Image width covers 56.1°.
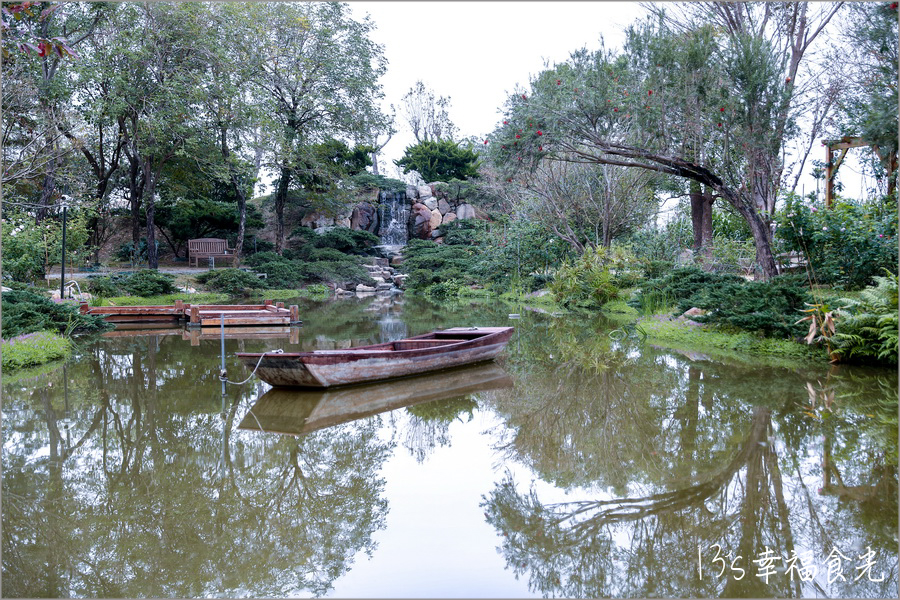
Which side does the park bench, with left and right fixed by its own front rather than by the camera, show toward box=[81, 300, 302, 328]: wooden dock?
front

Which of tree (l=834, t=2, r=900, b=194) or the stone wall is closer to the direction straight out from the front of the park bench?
the tree

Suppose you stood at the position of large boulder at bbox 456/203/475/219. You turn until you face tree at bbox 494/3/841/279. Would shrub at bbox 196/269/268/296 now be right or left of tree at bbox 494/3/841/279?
right

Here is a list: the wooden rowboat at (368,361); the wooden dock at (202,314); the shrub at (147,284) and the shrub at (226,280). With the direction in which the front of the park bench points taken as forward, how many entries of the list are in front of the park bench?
4

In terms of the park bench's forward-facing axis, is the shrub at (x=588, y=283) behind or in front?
in front

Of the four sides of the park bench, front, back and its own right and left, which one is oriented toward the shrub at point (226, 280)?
front

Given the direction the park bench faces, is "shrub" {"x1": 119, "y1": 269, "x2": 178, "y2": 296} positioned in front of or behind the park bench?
in front

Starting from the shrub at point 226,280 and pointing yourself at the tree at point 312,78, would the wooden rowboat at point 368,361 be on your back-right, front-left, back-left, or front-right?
back-right

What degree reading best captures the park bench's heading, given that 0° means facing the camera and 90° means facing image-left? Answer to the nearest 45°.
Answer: approximately 0°
